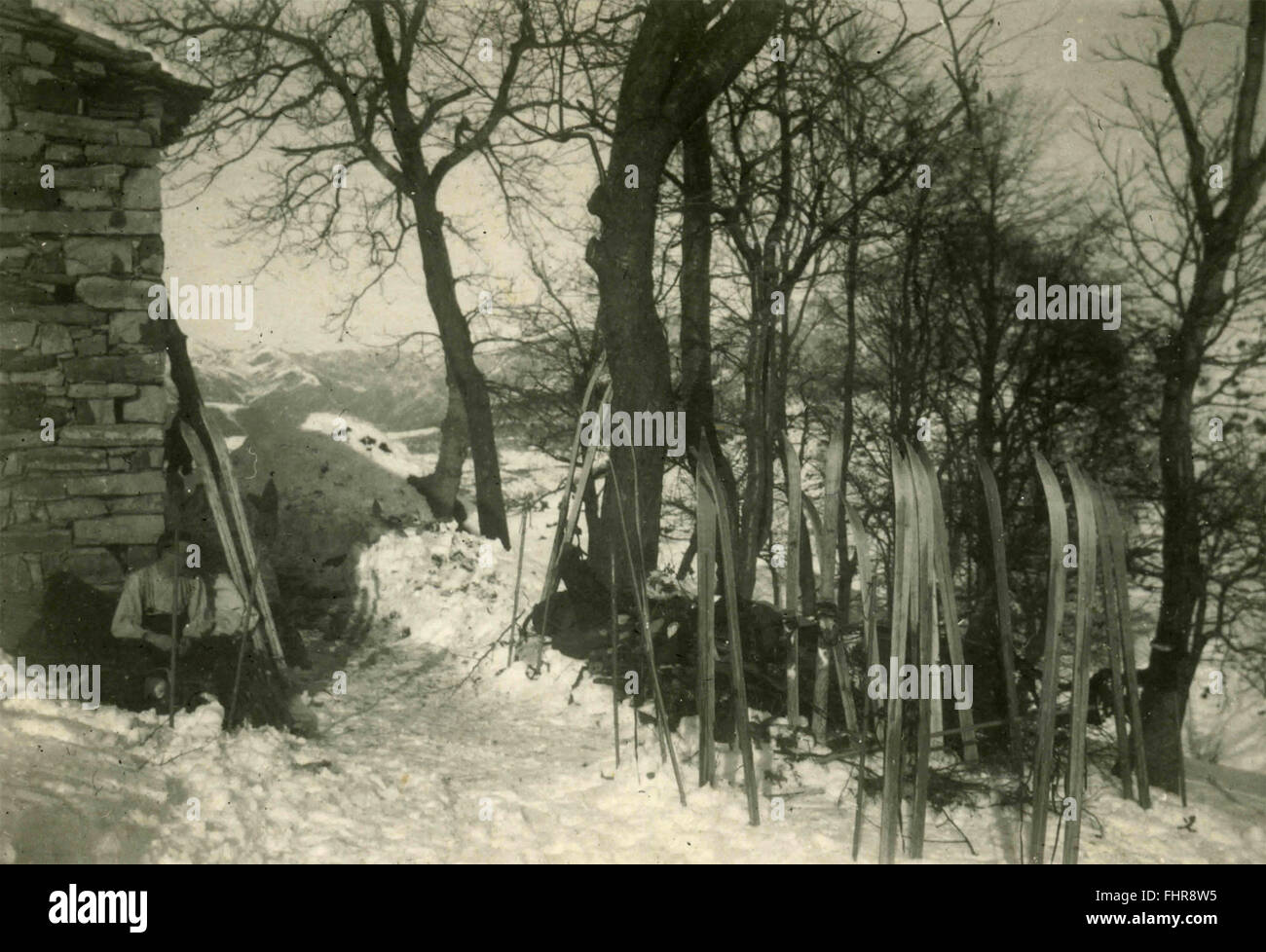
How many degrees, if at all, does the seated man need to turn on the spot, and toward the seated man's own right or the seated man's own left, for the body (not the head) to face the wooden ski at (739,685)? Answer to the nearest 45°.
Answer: approximately 45° to the seated man's own left

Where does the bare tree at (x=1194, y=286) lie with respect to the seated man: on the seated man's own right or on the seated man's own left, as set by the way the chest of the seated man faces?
on the seated man's own left

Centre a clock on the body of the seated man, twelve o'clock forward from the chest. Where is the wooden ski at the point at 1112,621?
The wooden ski is roughly at 10 o'clock from the seated man.

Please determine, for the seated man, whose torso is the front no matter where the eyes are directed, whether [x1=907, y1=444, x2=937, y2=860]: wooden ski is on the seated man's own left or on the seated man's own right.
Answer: on the seated man's own left

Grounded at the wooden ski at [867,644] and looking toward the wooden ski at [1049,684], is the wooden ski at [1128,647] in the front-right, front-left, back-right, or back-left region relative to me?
front-left

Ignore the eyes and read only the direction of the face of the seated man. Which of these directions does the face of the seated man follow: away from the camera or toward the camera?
toward the camera

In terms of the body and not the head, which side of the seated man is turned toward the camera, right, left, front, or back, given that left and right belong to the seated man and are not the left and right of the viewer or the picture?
front

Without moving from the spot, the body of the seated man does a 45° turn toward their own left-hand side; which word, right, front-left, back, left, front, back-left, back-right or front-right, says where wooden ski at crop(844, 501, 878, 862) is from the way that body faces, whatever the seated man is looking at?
front

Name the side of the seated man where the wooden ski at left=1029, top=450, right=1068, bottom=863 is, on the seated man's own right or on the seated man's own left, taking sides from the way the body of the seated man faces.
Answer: on the seated man's own left

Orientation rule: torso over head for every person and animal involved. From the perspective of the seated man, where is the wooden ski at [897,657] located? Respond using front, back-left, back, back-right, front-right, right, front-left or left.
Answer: front-left
